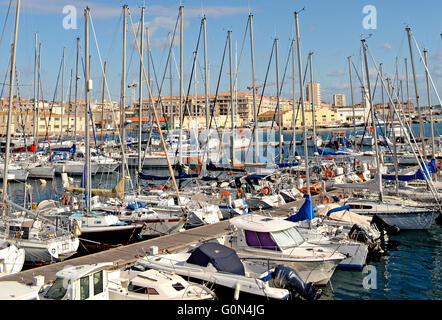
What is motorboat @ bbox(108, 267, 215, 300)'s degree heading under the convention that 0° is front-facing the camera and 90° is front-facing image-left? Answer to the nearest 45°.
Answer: approximately 315°

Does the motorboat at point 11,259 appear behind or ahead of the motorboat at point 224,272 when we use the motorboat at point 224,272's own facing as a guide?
ahead

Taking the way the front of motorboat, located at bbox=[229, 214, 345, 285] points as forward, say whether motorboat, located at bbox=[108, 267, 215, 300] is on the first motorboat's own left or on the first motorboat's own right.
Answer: on the first motorboat's own right

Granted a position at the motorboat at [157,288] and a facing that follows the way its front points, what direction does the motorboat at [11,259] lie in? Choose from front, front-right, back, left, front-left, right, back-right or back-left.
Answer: back

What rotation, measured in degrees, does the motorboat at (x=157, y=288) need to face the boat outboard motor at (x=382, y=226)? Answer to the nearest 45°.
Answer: approximately 90° to its left

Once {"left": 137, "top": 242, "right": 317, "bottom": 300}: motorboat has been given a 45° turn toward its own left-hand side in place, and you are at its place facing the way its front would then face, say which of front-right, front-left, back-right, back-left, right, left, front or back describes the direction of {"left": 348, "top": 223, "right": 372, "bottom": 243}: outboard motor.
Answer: back-right

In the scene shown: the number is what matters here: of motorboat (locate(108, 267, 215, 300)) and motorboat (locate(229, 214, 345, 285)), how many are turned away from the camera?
0

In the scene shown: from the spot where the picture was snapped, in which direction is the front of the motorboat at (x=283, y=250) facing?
facing the viewer and to the right of the viewer

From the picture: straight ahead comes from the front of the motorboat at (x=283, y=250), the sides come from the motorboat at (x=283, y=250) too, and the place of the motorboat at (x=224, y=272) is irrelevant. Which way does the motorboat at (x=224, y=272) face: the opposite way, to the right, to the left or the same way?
the opposite way

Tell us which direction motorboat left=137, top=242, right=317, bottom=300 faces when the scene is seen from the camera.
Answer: facing away from the viewer and to the left of the viewer

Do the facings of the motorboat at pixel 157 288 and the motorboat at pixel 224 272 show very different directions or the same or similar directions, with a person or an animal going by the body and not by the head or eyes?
very different directions

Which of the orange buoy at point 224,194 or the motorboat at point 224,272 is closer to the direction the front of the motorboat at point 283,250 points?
the motorboat
